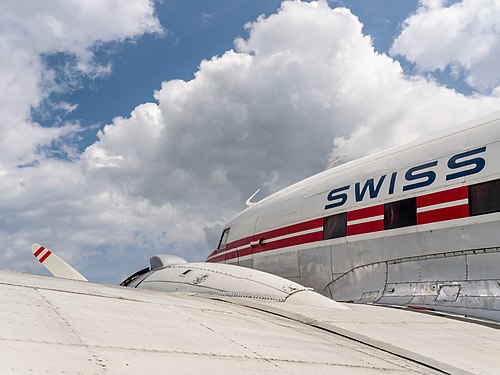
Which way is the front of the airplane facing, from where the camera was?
facing away from the viewer and to the left of the viewer
